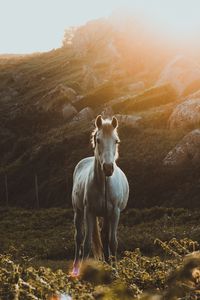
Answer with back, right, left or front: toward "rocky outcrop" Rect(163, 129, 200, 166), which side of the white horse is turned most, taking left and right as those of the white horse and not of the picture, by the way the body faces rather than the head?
back

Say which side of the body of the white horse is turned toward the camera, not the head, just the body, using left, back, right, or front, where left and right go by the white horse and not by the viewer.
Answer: front

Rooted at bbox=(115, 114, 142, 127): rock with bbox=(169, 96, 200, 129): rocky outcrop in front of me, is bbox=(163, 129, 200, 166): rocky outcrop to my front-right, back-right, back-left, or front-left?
front-right

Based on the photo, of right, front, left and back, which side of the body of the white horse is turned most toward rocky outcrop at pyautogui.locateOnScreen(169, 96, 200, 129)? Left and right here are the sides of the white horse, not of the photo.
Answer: back

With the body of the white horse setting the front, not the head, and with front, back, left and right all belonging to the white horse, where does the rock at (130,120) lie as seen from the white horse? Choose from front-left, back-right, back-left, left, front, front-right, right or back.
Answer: back
